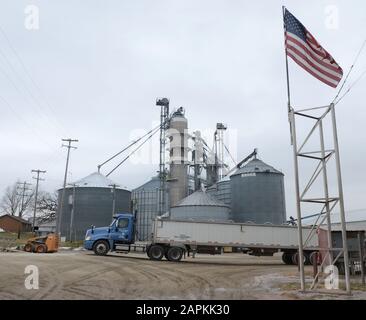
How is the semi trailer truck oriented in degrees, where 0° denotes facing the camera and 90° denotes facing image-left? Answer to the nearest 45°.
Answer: approximately 90°
